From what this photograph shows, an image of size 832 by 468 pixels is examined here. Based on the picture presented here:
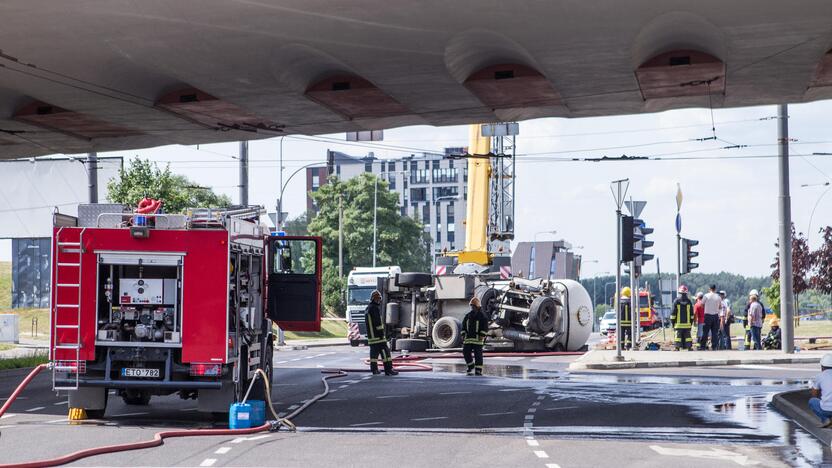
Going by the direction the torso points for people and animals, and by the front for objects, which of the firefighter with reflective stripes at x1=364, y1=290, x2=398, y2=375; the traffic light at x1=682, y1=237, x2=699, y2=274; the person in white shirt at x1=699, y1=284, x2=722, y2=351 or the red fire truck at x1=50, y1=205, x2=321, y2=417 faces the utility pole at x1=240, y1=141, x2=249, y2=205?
the red fire truck

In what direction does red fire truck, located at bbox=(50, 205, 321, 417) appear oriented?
away from the camera
